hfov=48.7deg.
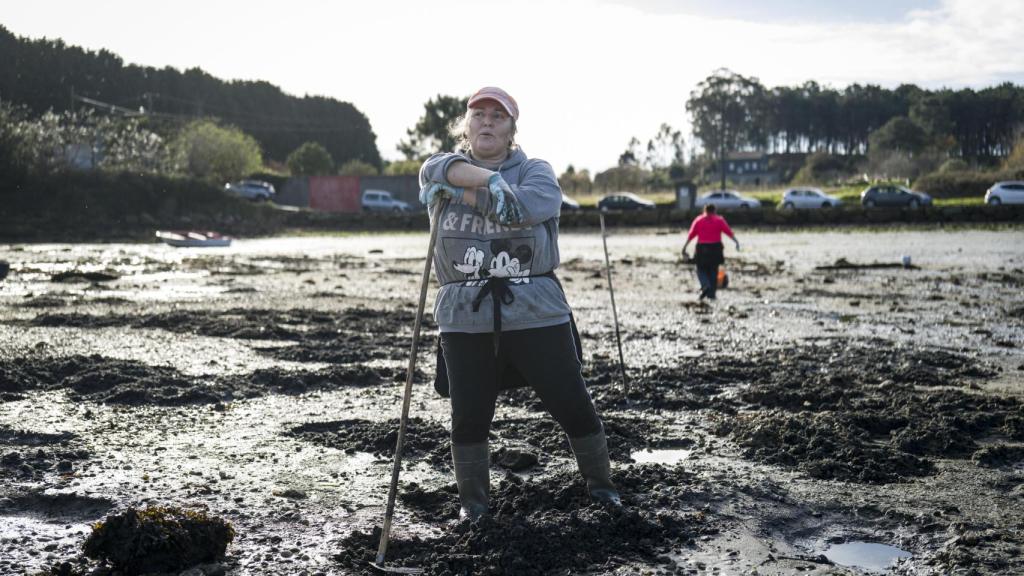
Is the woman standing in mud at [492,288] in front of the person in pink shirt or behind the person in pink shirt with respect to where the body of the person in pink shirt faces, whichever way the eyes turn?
behind

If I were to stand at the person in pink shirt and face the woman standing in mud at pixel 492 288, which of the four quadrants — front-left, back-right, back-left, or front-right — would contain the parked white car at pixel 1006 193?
back-left

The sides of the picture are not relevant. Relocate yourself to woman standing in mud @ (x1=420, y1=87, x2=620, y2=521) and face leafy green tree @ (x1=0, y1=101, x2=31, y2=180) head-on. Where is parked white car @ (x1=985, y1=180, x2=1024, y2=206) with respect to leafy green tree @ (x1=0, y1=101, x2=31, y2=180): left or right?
right

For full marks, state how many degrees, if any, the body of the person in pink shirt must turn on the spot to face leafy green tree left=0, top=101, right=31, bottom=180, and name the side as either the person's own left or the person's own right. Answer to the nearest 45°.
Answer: approximately 45° to the person's own left

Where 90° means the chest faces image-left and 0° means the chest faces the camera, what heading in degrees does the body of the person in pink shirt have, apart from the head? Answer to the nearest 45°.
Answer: approximately 180°

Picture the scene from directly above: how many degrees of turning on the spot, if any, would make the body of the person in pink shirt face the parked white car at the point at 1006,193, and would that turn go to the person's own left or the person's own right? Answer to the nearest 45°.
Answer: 0° — they already face it

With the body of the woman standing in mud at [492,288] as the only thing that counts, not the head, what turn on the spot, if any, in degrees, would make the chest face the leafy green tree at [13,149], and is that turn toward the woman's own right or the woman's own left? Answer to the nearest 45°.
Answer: approximately 135° to the woman's own right

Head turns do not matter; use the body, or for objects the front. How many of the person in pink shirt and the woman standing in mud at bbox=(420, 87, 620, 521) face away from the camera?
1

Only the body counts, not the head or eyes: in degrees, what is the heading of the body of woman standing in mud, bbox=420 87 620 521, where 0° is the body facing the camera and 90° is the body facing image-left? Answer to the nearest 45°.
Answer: approximately 0°
